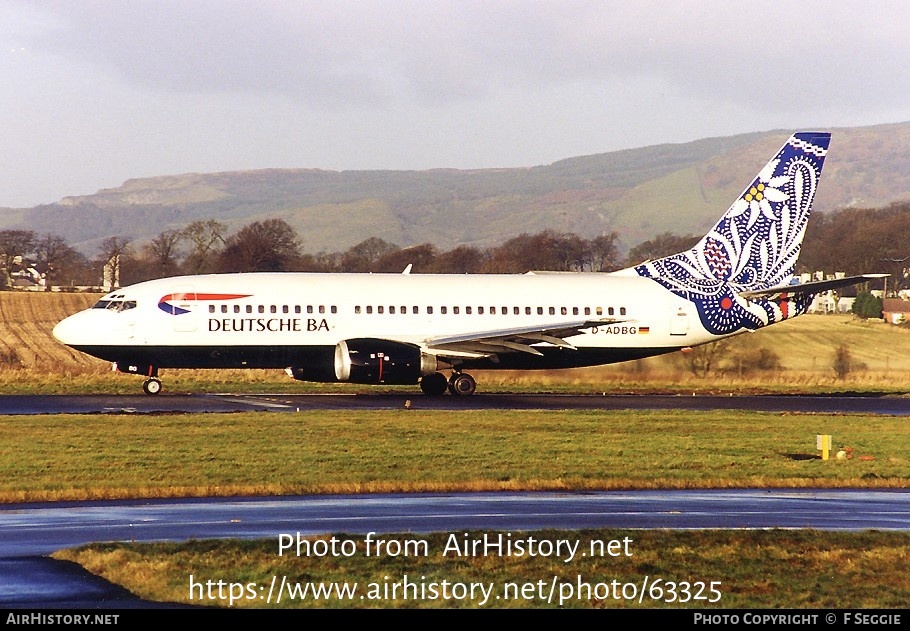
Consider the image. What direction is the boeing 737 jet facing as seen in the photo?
to the viewer's left
